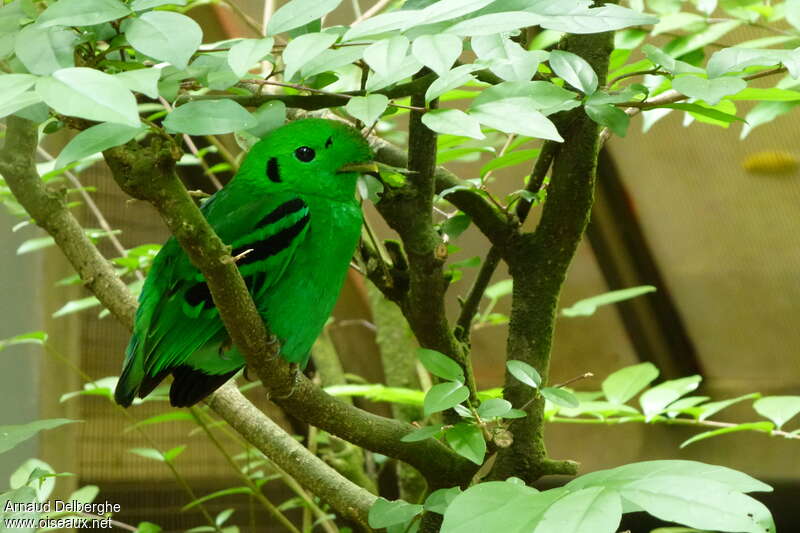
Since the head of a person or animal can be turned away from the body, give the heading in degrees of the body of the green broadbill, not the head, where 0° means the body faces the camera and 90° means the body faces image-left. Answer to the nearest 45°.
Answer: approximately 270°
